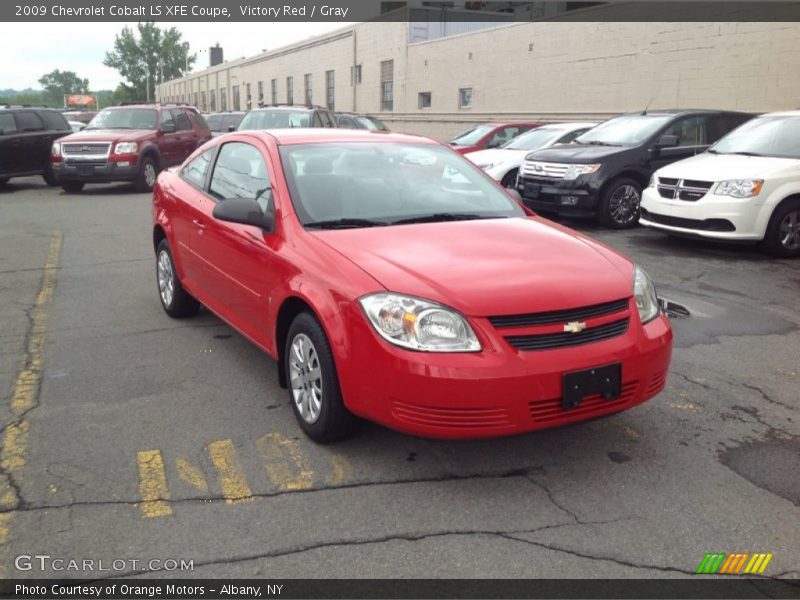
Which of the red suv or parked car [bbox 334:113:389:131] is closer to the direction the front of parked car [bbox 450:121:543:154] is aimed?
the red suv

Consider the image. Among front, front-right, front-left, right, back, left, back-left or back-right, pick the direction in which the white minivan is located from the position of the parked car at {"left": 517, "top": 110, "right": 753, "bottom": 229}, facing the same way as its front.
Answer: left

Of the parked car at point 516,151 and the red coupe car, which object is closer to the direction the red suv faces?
the red coupe car

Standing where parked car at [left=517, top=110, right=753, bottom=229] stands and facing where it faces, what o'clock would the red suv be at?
The red suv is roughly at 2 o'clock from the parked car.

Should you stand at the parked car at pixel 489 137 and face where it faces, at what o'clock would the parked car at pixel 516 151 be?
the parked car at pixel 516 151 is roughly at 10 o'clock from the parked car at pixel 489 137.

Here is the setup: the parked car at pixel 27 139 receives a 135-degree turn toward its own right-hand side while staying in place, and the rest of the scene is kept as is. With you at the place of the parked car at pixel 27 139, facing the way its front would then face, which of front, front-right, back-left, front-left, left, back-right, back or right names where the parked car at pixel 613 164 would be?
right

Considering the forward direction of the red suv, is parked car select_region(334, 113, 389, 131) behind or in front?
behind

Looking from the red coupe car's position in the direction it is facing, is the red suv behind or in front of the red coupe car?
behind

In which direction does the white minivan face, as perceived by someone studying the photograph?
facing the viewer and to the left of the viewer

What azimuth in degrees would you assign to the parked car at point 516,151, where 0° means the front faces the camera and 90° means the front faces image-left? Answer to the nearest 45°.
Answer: approximately 45°

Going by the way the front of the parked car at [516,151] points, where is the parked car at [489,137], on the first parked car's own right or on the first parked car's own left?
on the first parked car's own right

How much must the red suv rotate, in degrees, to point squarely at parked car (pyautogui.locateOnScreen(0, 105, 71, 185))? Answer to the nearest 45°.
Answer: approximately 90° to its right

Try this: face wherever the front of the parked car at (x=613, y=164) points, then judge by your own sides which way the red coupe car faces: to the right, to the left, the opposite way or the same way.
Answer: to the left

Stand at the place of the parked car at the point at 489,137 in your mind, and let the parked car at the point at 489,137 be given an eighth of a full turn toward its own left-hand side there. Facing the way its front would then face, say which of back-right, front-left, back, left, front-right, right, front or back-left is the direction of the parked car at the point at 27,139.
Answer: right

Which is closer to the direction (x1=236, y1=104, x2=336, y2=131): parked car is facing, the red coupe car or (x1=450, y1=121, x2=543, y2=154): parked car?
the red coupe car

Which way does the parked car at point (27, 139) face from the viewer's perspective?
to the viewer's left

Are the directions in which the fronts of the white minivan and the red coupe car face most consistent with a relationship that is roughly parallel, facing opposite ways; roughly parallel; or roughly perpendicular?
roughly perpendicular

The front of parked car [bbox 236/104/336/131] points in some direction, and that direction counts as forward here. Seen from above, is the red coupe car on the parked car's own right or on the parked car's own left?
on the parked car's own left
